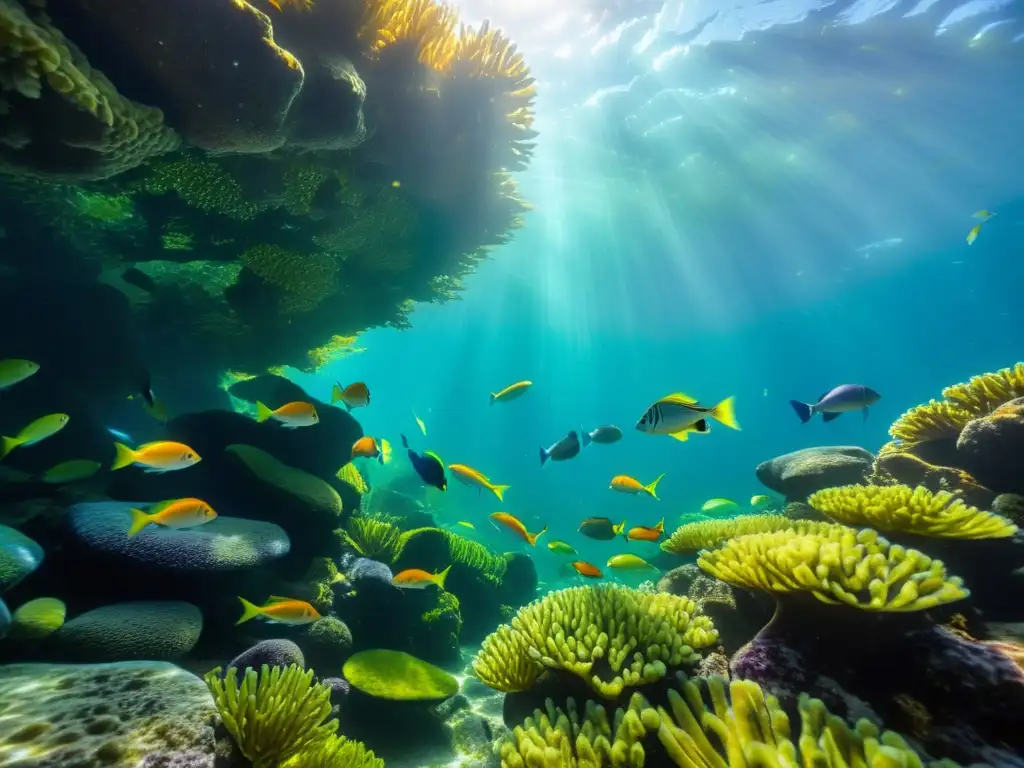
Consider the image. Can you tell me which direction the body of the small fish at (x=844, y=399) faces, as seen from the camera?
to the viewer's right

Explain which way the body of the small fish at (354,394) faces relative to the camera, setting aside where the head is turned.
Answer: to the viewer's right

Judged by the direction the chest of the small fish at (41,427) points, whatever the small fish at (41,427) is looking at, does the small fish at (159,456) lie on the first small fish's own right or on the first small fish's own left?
on the first small fish's own right

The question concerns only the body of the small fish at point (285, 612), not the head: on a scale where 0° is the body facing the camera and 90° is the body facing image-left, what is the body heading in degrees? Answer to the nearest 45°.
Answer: approximately 270°

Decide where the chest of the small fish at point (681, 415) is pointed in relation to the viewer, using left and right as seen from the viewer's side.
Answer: facing to the left of the viewer

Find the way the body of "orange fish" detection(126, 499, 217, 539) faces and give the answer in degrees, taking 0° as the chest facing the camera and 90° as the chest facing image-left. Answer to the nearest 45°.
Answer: approximately 270°

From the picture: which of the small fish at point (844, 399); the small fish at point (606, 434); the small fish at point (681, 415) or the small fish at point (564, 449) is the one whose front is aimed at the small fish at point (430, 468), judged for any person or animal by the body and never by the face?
the small fish at point (681, 415)

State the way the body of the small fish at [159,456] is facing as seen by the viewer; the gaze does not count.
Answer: to the viewer's right

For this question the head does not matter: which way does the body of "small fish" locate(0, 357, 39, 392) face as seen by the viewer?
to the viewer's right

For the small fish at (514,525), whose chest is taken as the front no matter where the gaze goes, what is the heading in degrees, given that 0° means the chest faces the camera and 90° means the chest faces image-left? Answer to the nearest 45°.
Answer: approximately 90°

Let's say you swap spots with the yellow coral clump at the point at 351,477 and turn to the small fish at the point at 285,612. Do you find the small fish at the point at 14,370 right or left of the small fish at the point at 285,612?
right
